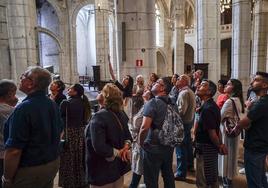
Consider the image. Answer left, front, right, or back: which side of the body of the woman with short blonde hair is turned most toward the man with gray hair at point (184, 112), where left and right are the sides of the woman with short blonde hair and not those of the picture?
right

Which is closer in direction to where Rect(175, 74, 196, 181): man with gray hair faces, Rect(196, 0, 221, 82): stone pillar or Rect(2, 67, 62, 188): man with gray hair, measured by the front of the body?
the man with gray hair

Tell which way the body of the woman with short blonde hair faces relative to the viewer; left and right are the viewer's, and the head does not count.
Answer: facing away from the viewer and to the left of the viewer

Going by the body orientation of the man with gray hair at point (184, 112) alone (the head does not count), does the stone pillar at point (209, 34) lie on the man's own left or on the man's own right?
on the man's own right
